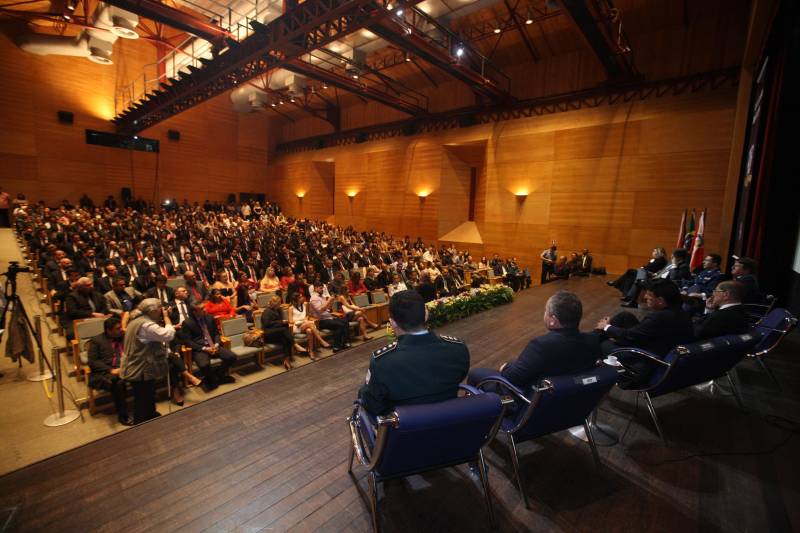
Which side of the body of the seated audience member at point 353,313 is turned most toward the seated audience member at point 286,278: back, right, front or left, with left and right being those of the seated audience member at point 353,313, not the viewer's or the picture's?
back

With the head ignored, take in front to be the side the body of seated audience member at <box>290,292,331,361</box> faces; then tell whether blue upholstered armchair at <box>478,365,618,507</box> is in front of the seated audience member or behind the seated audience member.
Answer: in front

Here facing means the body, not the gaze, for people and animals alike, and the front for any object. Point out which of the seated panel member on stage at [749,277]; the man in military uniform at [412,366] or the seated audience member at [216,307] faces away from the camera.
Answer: the man in military uniform

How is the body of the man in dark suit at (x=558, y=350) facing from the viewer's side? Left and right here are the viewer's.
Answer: facing away from the viewer and to the left of the viewer

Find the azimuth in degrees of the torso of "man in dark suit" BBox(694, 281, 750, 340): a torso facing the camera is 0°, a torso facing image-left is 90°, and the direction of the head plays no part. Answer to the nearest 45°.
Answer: approximately 135°

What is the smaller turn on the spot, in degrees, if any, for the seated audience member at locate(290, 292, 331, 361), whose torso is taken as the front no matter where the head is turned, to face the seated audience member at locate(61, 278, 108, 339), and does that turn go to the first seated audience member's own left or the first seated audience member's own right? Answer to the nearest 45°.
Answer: approximately 135° to the first seated audience member's own right

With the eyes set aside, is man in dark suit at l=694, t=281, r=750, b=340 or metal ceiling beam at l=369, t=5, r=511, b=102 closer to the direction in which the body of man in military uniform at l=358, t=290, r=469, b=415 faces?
the metal ceiling beam

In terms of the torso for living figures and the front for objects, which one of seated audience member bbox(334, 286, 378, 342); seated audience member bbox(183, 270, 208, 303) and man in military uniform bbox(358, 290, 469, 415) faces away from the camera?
the man in military uniform

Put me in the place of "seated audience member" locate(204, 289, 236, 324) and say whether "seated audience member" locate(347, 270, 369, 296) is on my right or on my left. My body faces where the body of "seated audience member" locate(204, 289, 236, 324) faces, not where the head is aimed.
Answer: on my left

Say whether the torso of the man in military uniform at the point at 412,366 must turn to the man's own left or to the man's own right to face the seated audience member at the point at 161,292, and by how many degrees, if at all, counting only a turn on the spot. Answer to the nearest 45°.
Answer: approximately 45° to the man's own left

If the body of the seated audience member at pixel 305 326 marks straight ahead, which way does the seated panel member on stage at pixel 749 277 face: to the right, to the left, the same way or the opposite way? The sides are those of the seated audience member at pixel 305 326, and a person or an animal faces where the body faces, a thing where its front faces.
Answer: the opposite way
